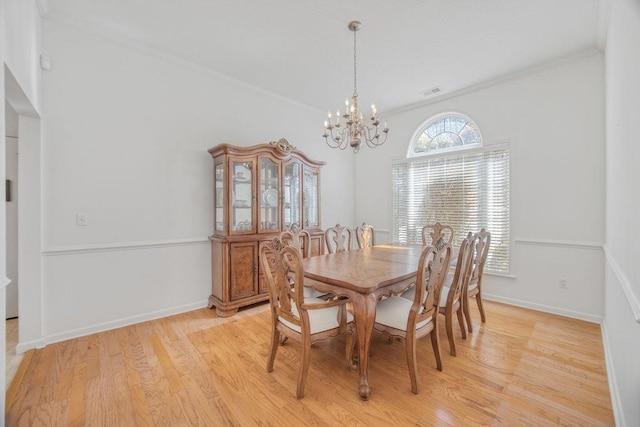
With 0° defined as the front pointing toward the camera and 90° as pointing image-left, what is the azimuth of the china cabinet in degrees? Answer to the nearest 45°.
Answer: approximately 315°

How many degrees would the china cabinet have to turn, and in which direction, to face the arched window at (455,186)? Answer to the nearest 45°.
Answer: approximately 45° to its left

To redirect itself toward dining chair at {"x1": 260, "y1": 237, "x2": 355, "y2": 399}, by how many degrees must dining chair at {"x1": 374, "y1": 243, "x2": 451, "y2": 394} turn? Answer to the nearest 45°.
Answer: approximately 90° to its left

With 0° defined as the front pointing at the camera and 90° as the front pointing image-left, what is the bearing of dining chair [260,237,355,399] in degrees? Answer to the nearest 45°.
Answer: approximately 225°

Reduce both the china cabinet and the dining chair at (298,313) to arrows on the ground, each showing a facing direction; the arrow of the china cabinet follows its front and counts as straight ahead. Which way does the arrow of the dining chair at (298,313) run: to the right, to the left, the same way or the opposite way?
to the left

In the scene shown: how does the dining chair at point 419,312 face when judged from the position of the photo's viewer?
facing away from the viewer and to the left of the viewer
